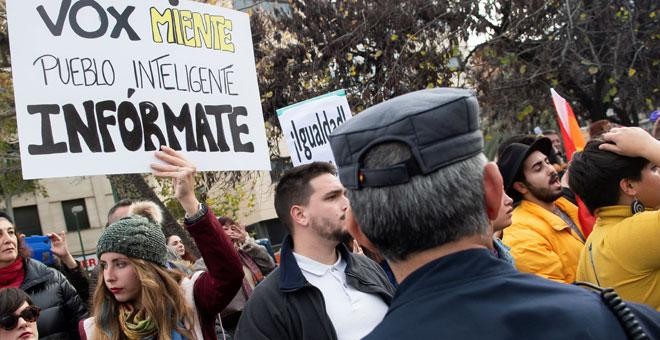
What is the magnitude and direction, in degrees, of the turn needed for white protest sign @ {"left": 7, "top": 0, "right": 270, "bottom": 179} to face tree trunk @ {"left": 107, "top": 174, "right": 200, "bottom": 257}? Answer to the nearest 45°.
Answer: approximately 180°

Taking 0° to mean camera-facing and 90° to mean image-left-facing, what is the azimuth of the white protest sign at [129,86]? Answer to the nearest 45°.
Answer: approximately 0°

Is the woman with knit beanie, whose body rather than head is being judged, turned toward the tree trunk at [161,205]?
no

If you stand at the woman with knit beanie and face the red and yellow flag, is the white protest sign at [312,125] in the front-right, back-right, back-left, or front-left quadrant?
front-left

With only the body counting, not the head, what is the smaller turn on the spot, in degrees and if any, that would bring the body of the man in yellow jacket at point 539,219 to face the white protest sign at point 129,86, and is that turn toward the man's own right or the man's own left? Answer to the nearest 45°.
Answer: approximately 90° to the man's own right

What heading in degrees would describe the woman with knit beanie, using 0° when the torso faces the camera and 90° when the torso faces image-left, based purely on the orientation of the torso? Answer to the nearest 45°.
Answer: approximately 45°

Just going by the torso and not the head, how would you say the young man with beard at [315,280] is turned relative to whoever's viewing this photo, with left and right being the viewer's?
facing the viewer and to the right of the viewer

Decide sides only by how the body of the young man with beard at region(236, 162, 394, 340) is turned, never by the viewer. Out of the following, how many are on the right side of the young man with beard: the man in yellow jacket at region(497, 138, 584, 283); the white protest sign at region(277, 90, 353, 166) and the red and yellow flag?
0

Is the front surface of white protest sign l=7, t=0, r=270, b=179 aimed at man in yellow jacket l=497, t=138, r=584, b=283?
no

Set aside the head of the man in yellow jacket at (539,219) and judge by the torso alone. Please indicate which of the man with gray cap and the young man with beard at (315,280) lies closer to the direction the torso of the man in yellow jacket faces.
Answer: the man with gray cap

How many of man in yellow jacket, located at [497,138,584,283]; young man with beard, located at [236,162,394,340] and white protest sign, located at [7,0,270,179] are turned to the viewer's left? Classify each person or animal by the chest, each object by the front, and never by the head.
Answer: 0

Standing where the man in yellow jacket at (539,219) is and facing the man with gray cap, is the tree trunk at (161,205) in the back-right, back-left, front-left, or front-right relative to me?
back-right
